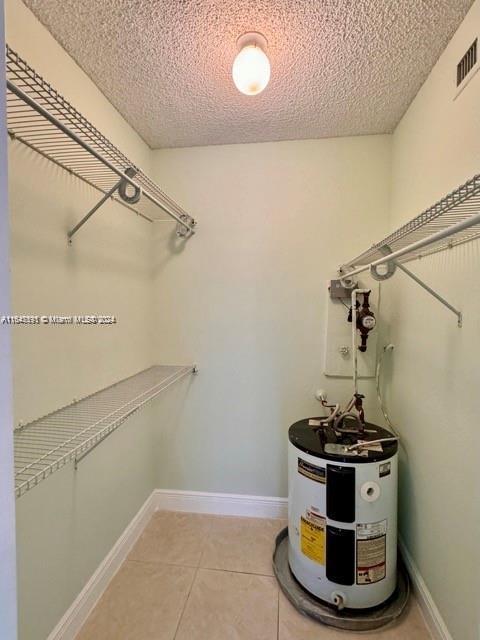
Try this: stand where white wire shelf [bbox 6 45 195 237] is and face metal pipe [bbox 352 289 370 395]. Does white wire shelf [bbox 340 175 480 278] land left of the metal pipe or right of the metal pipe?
right

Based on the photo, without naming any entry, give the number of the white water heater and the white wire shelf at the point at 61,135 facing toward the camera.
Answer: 1

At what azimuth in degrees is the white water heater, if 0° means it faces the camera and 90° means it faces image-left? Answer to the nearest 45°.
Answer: approximately 0°

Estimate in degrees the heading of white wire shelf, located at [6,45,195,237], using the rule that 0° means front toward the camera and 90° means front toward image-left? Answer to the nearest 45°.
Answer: approximately 270°
